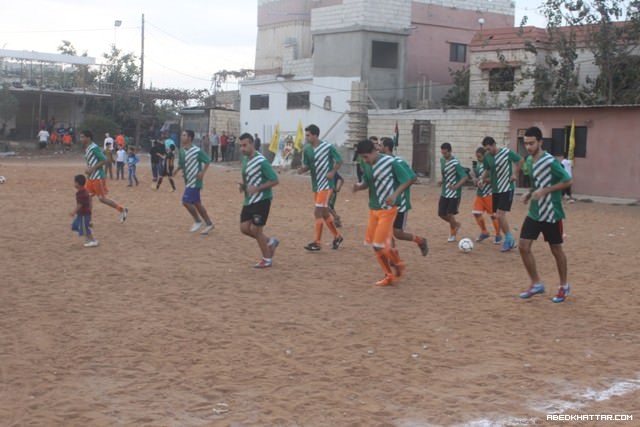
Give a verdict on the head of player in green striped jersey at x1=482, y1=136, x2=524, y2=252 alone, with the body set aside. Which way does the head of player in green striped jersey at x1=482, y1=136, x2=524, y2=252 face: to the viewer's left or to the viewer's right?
to the viewer's left

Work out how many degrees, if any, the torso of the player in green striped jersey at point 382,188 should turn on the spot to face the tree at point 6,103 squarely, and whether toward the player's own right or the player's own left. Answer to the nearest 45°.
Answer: approximately 90° to the player's own right

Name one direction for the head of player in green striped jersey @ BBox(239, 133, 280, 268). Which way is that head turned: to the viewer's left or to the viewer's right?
to the viewer's left

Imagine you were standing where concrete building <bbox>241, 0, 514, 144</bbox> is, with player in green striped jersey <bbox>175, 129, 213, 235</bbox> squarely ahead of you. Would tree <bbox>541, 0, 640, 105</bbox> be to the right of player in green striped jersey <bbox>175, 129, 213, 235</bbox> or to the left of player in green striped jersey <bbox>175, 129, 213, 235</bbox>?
left

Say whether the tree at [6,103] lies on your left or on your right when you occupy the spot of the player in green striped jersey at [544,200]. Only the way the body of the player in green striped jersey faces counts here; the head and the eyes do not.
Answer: on your right

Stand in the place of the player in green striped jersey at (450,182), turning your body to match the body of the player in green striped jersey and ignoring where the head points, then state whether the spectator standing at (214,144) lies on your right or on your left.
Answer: on your right

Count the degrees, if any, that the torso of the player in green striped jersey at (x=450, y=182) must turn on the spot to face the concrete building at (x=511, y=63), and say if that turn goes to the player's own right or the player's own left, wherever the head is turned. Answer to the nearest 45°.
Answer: approximately 135° to the player's own right

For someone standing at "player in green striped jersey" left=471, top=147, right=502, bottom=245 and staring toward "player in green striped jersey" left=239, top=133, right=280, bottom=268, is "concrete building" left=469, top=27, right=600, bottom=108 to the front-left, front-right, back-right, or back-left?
back-right

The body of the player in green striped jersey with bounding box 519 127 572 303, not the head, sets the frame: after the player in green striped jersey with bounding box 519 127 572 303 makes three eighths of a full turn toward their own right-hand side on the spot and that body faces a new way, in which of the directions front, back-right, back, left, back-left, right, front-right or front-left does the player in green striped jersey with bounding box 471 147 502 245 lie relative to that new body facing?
front
